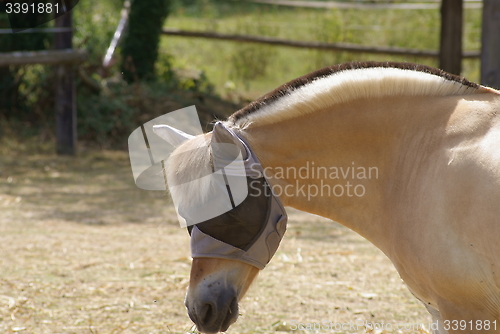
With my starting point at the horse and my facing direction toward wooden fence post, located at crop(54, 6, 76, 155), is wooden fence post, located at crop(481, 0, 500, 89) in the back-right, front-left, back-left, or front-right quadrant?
front-right

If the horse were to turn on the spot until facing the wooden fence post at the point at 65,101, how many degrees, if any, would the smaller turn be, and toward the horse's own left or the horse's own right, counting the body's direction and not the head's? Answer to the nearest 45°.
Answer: approximately 45° to the horse's own right

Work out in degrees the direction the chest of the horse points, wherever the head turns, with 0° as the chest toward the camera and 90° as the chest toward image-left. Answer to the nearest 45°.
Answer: approximately 90°

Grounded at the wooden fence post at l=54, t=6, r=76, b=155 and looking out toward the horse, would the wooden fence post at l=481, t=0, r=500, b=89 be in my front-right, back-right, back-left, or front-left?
front-left

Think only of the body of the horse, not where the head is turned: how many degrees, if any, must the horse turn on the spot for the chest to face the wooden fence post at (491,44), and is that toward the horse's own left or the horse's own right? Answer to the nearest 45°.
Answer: approximately 90° to the horse's own right

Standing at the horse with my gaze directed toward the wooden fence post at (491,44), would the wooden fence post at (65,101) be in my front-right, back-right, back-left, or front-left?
front-left
